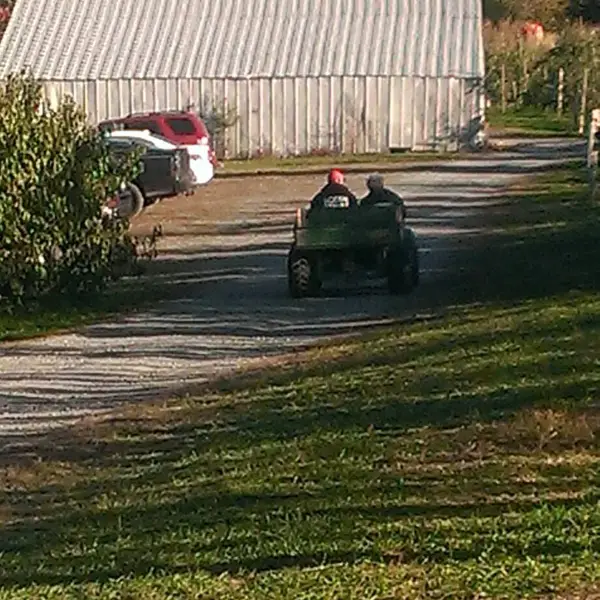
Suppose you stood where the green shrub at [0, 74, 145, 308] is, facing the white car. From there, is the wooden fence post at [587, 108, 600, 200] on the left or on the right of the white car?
right

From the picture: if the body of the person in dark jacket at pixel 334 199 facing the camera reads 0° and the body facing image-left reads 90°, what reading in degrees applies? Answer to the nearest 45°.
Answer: approximately 180°

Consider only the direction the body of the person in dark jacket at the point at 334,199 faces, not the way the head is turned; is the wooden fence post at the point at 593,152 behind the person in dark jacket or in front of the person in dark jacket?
in front

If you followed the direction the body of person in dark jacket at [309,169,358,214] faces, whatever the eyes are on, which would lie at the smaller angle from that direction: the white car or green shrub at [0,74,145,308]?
the white car

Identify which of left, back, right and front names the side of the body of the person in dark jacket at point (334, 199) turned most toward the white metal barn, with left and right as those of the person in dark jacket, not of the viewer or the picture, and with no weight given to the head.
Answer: front

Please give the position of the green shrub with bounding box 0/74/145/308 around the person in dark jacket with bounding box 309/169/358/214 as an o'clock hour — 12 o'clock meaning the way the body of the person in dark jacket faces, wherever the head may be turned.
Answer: The green shrub is roughly at 9 o'clock from the person in dark jacket.

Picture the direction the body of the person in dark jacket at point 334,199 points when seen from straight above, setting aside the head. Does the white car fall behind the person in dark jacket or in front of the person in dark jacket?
in front

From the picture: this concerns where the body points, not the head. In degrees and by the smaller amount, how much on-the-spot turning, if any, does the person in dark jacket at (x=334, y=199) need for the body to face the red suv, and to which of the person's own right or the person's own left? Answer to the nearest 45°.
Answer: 0° — they already face it

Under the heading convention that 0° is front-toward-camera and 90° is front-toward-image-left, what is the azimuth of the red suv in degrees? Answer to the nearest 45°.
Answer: approximately 135°

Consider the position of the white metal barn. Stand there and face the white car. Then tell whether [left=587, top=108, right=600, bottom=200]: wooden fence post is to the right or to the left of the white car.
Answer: left

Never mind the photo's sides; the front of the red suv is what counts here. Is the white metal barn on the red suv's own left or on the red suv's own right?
on the red suv's own right
